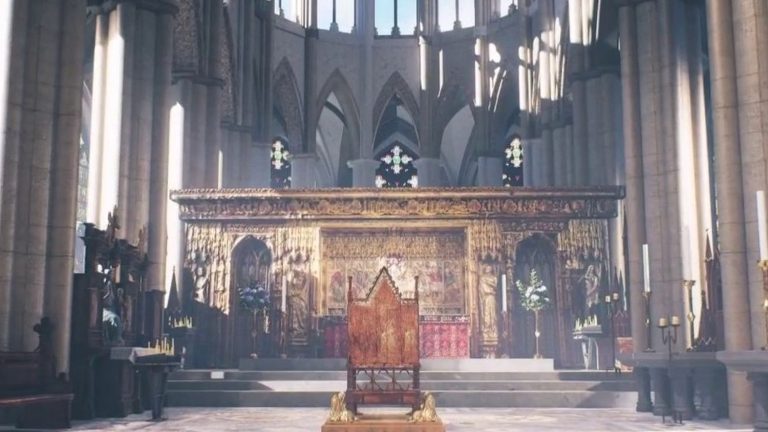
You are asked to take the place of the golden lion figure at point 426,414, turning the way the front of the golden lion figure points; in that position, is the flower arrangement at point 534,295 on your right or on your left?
on your left

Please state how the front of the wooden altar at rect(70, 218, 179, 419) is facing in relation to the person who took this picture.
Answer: facing the viewer and to the right of the viewer

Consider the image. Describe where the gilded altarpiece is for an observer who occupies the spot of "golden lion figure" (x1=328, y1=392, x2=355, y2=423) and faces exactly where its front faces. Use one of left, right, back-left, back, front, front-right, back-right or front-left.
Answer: back-right

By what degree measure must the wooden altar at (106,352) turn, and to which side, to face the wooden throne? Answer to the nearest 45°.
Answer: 0° — it already faces it

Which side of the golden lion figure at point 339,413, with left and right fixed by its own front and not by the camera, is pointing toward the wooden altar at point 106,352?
right

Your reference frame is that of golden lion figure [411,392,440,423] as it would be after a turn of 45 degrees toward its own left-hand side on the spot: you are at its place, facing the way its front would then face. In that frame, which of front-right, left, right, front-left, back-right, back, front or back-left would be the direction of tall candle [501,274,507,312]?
left

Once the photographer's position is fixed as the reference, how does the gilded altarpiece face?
facing the viewer

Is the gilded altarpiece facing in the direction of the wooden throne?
yes

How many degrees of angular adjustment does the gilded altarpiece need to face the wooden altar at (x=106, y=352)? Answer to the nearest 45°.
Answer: approximately 45° to its right

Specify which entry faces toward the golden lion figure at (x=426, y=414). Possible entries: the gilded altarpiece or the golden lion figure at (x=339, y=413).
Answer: the gilded altarpiece

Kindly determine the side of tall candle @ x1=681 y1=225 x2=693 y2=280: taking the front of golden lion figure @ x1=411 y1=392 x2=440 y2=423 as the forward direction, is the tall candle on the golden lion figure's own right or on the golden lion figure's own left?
on the golden lion figure's own left
